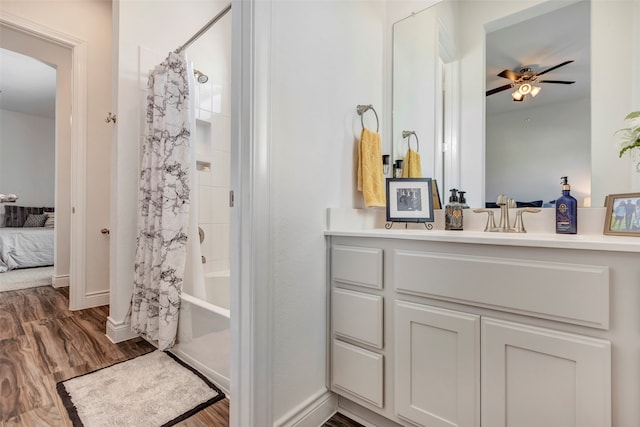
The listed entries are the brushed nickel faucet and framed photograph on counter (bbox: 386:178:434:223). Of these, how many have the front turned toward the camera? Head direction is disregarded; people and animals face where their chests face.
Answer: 2

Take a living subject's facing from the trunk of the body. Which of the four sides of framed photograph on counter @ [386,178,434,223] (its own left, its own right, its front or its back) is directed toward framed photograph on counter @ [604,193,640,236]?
left

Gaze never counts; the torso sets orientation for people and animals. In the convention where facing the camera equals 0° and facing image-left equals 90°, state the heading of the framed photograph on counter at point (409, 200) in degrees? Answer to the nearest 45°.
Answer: approximately 0°

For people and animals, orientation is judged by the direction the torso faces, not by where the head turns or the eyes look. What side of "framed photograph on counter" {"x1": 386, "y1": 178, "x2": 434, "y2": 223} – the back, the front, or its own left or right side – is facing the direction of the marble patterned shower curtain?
right

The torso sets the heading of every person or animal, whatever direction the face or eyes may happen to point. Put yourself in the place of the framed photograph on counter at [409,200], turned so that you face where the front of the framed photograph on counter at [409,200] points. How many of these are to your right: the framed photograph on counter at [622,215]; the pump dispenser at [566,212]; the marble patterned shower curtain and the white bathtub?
2

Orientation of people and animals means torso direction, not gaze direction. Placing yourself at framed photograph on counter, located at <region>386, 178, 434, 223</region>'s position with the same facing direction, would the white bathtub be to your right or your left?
on your right

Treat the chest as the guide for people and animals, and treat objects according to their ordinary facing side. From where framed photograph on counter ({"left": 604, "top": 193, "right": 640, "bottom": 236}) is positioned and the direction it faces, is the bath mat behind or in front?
in front

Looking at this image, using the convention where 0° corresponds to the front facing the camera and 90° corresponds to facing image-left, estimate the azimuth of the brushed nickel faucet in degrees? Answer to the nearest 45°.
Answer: approximately 0°
